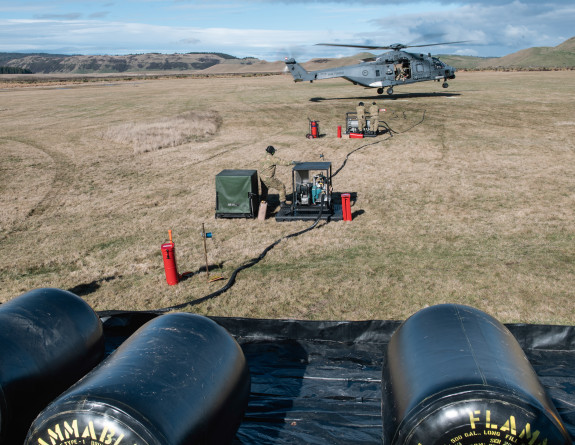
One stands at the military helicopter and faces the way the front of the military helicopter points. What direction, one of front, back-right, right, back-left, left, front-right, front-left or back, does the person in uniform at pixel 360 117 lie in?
right

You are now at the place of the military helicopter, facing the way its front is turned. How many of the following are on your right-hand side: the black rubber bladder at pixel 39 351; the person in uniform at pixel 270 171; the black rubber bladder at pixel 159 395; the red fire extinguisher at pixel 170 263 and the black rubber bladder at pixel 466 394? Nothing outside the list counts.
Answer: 5

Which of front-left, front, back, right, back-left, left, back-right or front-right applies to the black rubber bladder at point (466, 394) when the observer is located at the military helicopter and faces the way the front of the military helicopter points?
right

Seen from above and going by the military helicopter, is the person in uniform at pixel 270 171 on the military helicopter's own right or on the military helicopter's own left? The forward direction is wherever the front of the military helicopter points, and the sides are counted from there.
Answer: on the military helicopter's own right

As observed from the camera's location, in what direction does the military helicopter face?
facing to the right of the viewer

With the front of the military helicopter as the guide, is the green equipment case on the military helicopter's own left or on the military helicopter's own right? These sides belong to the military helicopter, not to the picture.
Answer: on the military helicopter's own right

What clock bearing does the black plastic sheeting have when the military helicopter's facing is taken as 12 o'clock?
The black plastic sheeting is roughly at 3 o'clock from the military helicopter.

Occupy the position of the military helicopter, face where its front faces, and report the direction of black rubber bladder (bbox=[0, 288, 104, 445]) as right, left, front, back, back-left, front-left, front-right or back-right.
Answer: right

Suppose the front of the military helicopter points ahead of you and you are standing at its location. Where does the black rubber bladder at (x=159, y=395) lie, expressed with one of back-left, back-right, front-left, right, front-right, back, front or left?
right

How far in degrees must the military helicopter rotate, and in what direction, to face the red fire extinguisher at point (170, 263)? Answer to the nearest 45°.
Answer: approximately 90° to its right

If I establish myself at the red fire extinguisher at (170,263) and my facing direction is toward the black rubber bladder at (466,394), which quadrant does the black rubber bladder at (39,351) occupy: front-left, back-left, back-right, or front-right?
front-right

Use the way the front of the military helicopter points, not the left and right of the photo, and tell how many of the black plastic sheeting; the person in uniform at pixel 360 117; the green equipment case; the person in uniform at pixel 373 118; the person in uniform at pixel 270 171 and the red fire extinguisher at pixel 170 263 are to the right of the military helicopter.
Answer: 6

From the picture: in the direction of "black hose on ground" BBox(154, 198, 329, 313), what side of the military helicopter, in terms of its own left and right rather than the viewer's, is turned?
right

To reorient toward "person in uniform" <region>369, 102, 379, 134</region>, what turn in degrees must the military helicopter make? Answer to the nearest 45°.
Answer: approximately 90° to its right
